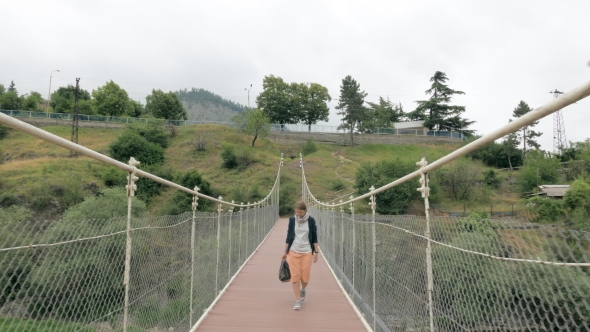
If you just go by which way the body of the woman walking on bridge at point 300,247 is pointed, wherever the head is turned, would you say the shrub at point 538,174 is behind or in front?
behind

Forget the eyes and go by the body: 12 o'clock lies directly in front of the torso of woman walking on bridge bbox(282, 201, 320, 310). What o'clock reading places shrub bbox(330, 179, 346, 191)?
The shrub is roughly at 6 o'clock from the woman walking on bridge.

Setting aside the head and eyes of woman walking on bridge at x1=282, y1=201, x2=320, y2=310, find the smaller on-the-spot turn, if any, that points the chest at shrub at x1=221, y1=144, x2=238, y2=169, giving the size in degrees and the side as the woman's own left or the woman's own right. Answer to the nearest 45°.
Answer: approximately 180°

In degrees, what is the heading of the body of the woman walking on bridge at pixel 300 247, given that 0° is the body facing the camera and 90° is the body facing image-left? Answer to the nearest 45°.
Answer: approximately 0°

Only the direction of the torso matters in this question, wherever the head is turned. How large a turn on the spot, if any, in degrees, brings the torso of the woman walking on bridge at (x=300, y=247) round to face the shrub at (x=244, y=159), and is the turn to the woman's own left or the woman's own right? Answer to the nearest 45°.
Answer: approximately 180°
